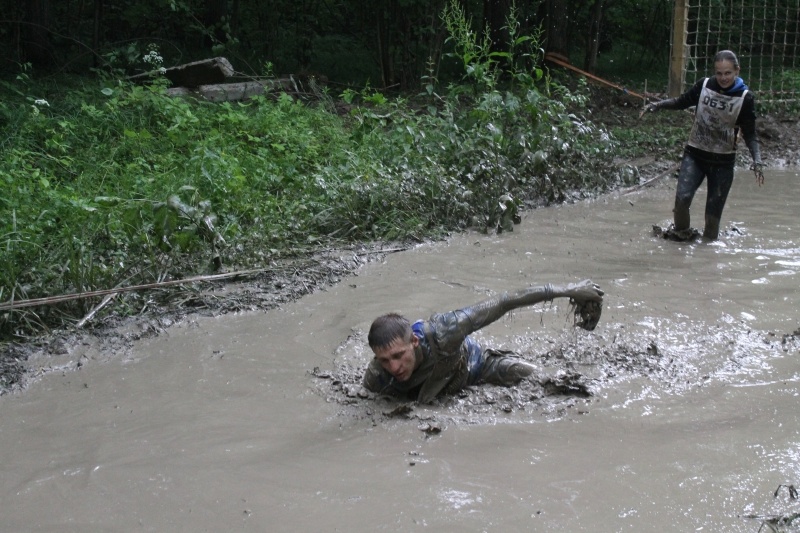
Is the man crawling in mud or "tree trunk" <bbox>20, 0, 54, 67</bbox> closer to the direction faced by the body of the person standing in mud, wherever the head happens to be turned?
the man crawling in mud

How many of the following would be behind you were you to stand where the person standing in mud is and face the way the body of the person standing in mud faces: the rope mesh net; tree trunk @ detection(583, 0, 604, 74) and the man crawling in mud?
2

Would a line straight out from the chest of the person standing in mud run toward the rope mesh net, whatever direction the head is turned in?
no

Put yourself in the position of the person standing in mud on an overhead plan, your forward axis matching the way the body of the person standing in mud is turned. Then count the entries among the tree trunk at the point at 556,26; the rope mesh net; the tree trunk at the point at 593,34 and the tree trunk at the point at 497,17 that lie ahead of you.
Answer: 0

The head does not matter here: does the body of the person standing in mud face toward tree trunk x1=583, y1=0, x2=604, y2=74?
no

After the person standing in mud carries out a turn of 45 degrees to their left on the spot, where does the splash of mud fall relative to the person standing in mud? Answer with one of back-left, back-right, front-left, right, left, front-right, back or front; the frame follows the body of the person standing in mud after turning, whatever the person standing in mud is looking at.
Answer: front-right

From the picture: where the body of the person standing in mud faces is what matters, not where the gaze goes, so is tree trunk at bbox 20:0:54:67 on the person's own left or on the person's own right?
on the person's own right

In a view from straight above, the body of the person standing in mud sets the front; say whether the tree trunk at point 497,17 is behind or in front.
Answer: behind

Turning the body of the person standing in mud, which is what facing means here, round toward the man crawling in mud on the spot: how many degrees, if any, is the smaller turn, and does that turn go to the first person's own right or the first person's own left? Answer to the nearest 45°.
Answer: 0° — they already face them

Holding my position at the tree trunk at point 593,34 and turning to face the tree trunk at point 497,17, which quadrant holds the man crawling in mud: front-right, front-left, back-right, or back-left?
front-left

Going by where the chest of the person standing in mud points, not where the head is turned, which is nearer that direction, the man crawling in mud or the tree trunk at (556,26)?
the man crawling in mud

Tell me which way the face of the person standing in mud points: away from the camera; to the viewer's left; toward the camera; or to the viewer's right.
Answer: toward the camera

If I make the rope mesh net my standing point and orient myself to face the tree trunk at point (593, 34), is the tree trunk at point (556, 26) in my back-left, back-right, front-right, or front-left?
front-left

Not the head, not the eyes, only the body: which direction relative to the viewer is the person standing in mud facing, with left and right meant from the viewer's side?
facing the viewer
